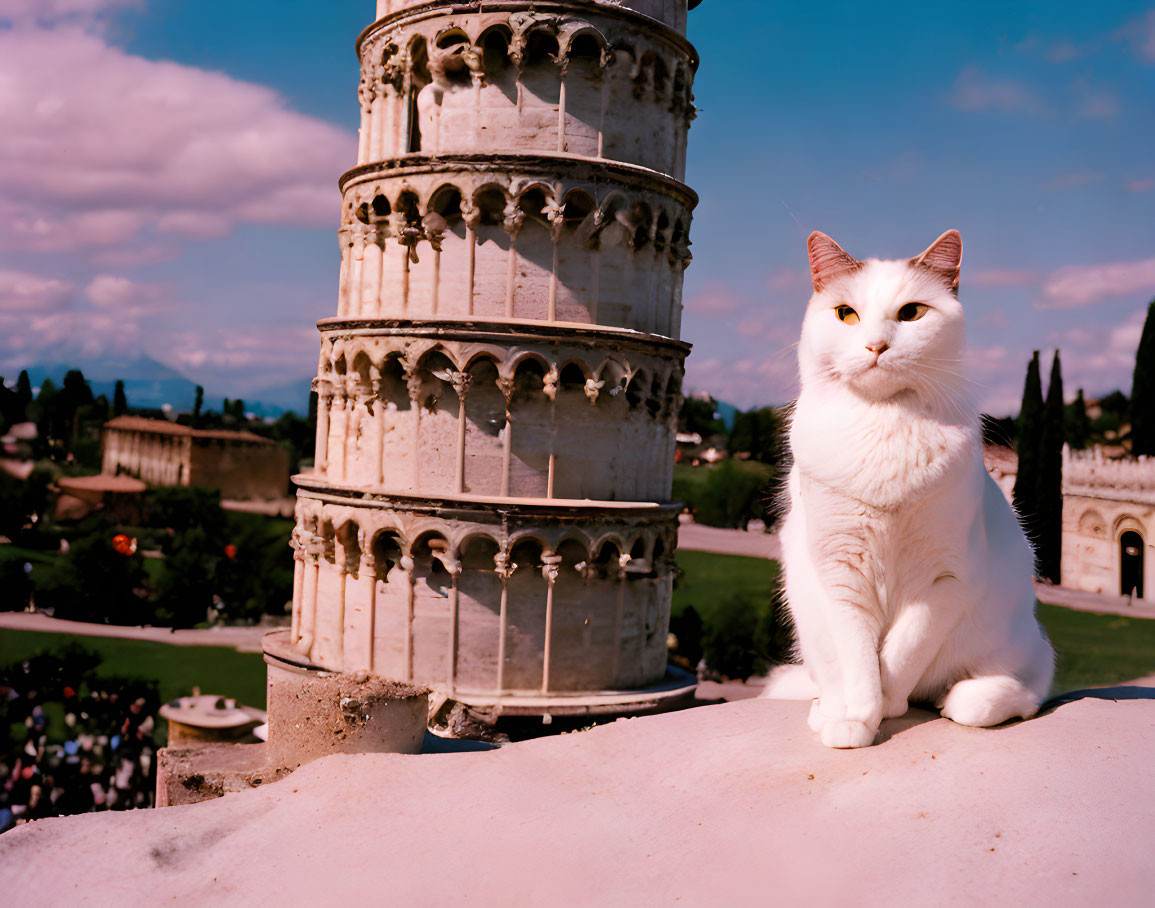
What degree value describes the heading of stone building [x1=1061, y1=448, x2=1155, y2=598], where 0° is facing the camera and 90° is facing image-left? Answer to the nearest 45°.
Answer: approximately 0°

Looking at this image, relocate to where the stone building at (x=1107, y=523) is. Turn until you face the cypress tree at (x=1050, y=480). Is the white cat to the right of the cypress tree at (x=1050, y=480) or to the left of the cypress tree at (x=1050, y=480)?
left

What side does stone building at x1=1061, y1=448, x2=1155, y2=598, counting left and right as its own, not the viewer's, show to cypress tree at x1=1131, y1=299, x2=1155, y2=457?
back

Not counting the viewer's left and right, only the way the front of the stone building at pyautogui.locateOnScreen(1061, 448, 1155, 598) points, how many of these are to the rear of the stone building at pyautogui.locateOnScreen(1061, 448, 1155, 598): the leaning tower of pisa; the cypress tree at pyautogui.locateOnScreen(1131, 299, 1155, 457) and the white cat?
1

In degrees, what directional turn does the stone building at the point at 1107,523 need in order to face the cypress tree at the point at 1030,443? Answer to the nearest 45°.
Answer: approximately 45° to its right

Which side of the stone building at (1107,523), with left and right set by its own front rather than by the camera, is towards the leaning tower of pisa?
front

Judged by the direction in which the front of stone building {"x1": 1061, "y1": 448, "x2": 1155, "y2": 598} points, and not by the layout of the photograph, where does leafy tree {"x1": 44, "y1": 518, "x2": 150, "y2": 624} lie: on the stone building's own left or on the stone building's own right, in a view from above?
on the stone building's own right

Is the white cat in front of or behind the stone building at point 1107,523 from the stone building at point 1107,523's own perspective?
in front
